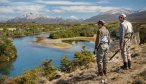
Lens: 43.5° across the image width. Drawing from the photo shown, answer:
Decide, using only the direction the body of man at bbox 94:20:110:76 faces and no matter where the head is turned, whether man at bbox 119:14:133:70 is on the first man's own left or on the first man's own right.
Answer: on the first man's own right

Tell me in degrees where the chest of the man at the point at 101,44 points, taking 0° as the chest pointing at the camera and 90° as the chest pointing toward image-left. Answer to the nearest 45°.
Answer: approximately 135°
